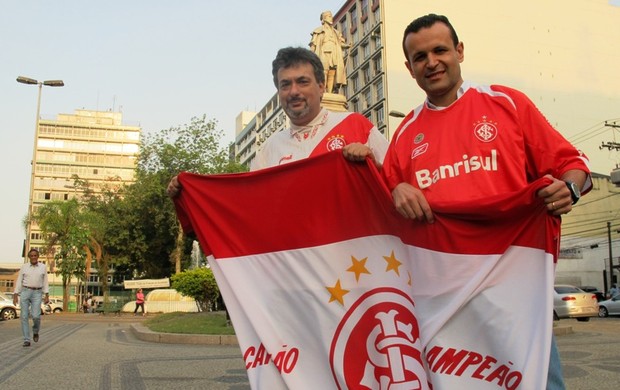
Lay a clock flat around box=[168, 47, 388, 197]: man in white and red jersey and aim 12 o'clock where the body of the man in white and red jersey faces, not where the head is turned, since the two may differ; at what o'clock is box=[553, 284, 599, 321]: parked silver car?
The parked silver car is roughly at 7 o'clock from the man in white and red jersey.

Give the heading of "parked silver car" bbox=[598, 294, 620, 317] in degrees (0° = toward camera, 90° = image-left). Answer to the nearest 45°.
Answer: approximately 90°

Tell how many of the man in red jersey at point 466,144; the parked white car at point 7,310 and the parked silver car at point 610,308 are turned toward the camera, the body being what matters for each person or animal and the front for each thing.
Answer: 1

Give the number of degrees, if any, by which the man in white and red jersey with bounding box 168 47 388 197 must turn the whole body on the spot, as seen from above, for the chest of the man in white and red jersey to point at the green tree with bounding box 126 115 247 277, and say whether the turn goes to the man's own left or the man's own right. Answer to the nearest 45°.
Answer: approximately 180°

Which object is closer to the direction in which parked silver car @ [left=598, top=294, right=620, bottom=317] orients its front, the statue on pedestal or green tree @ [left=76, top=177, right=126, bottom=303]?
the green tree

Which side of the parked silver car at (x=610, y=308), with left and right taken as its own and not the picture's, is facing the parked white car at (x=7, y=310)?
front

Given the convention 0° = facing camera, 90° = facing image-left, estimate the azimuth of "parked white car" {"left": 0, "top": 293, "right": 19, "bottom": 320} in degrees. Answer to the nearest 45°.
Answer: approximately 270°

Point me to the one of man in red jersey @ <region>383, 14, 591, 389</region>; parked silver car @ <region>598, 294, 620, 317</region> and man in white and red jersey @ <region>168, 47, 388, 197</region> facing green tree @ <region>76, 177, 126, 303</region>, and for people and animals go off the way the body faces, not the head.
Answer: the parked silver car

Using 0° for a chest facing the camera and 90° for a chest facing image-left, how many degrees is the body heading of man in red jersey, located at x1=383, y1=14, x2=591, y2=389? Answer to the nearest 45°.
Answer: approximately 0°
